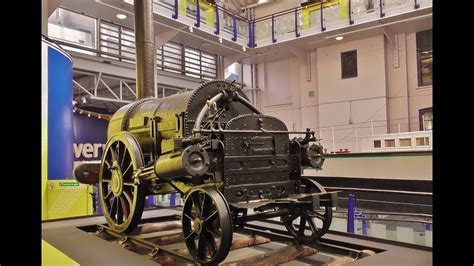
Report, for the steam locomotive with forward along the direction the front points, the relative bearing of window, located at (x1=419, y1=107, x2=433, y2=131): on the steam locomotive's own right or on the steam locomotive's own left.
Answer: on the steam locomotive's own right

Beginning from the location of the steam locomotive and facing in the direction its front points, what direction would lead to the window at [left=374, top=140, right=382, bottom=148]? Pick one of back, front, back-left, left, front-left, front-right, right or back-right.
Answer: right

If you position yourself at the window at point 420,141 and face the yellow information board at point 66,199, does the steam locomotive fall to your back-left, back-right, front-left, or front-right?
front-left

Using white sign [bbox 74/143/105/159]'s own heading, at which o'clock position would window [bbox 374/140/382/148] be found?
The window is roughly at 10 o'clock from the white sign.

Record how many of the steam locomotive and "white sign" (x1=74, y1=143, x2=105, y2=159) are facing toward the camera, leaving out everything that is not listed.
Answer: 1

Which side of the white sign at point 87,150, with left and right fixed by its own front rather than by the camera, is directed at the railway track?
front

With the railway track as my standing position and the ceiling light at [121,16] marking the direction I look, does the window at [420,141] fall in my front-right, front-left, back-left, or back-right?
front-right

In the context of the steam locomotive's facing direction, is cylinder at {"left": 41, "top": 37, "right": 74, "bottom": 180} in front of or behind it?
in front

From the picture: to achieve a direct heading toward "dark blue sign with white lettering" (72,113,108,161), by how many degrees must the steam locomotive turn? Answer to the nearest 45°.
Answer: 0° — it already faces it

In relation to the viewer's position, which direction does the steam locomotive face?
facing away from the viewer and to the left of the viewer

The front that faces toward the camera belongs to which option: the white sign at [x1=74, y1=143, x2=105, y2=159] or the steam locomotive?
the white sign

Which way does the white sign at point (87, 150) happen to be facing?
toward the camera

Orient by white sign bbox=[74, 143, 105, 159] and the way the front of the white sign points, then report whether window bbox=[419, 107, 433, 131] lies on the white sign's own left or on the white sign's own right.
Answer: on the white sign's own left

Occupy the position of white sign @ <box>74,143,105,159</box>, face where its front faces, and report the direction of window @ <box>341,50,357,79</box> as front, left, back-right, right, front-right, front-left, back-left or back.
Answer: left

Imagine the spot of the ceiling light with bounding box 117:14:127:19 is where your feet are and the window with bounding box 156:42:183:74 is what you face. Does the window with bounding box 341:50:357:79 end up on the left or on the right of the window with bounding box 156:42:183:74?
right

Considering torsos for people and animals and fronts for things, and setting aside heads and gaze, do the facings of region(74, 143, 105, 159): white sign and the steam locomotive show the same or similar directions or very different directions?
very different directions
